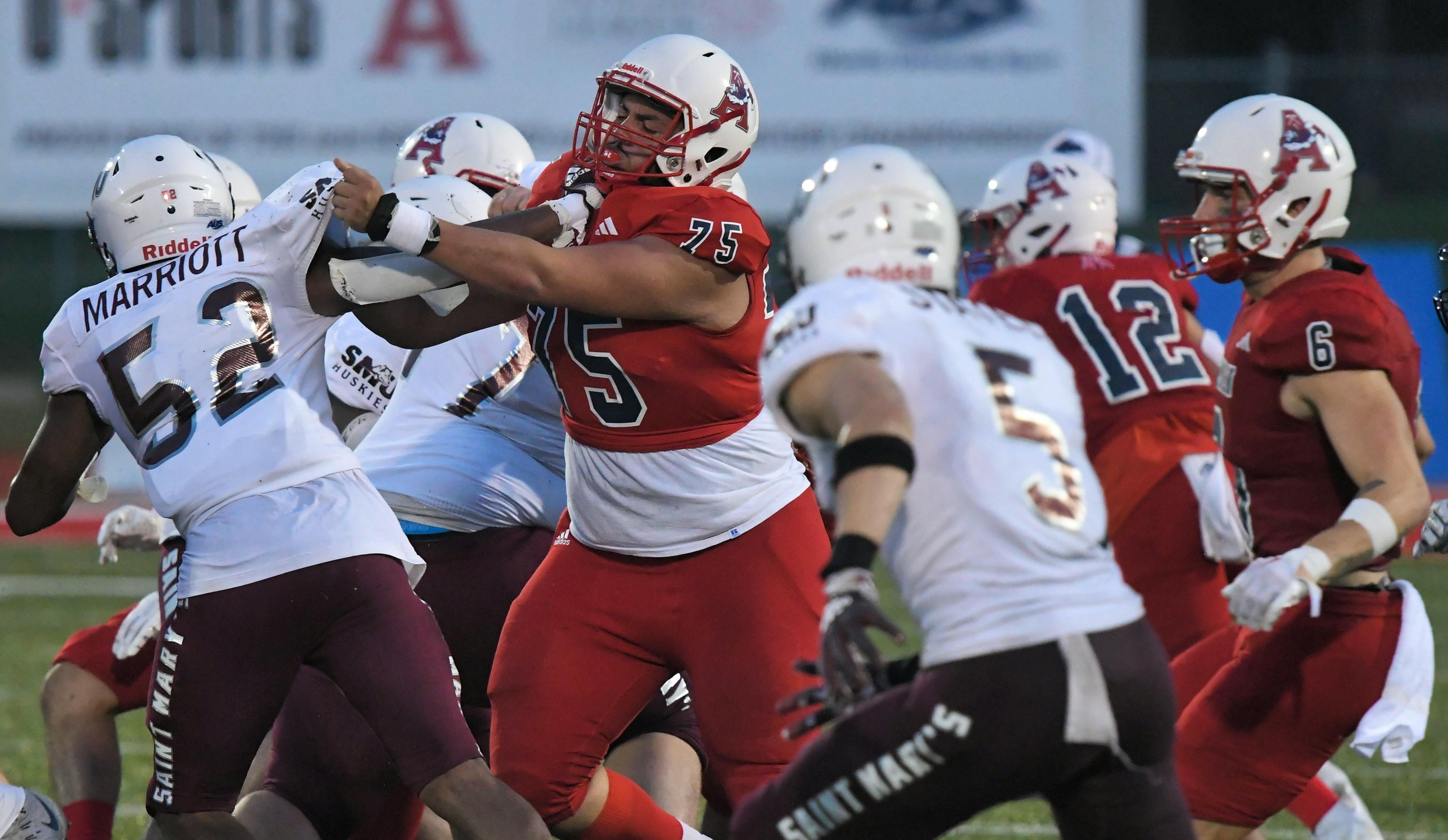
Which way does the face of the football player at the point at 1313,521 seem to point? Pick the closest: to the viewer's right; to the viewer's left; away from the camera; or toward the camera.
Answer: to the viewer's left

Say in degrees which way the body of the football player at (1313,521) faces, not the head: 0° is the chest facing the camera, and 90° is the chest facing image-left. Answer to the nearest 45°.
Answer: approximately 90°

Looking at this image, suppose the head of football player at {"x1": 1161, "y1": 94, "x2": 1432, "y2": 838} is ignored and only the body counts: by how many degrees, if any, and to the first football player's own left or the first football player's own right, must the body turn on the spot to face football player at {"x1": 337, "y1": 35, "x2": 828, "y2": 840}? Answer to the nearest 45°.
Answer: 0° — they already face them

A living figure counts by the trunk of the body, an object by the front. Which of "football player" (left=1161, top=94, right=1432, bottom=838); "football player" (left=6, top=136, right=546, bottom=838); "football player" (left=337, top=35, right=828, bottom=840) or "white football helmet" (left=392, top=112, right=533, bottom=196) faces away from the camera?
"football player" (left=6, top=136, right=546, bottom=838)

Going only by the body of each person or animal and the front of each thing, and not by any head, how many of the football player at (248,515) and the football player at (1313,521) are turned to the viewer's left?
1

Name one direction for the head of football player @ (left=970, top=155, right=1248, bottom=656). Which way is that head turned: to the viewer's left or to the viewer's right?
to the viewer's left

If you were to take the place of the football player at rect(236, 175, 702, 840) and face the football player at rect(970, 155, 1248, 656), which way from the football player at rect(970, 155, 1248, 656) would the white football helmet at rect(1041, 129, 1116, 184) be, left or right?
left

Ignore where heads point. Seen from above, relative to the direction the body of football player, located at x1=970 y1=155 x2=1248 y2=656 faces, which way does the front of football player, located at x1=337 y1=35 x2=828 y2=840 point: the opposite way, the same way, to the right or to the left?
to the left

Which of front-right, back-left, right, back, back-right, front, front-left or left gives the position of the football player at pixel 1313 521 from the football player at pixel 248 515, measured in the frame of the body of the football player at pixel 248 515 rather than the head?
right

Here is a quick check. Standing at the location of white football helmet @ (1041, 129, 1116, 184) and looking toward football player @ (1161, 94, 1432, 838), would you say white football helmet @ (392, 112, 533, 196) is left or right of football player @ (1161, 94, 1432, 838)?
right
